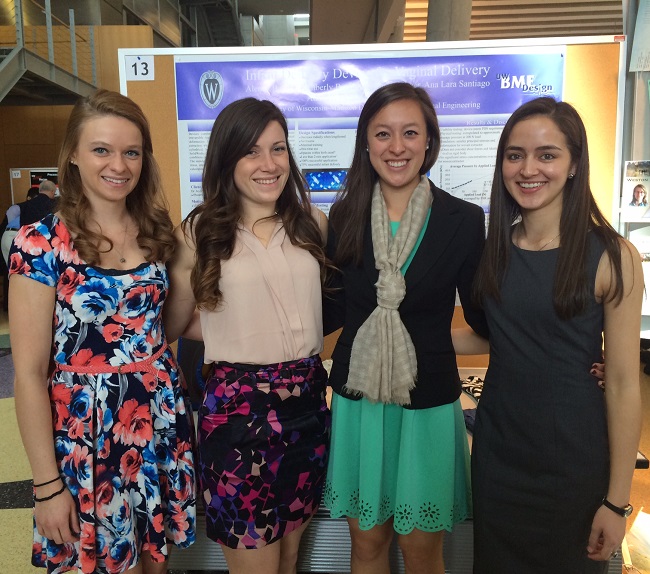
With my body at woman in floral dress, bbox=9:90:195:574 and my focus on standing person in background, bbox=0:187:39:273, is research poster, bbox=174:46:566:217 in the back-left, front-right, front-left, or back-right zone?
front-right

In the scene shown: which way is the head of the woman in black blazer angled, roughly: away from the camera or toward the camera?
toward the camera

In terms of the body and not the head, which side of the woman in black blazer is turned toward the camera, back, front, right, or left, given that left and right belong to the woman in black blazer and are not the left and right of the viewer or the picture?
front

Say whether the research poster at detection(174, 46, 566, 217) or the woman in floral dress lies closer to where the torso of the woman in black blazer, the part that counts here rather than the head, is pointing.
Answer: the woman in floral dress

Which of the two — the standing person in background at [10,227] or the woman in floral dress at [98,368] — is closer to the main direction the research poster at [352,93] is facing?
the woman in floral dress

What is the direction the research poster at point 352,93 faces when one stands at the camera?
facing the viewer

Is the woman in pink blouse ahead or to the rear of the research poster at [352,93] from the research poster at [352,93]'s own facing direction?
ahead

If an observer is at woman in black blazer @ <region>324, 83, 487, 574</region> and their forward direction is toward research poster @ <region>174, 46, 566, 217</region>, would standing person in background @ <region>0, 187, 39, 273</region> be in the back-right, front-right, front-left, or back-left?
front-left

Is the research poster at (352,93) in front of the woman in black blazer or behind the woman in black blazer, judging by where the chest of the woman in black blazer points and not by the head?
behind

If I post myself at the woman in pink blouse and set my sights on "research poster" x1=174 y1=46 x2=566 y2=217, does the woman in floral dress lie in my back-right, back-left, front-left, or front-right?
back-left

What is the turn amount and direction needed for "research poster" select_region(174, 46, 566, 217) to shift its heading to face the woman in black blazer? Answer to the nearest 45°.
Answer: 0° — it already faces them

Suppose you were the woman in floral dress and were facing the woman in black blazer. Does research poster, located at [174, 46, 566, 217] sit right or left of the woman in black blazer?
left

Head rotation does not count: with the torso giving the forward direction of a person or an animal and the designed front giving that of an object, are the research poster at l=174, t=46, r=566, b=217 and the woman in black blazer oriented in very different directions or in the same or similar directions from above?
same or similar directions

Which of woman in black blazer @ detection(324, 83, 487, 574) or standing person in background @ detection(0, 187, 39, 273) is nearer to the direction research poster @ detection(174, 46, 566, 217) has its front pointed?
the woman in black blazer

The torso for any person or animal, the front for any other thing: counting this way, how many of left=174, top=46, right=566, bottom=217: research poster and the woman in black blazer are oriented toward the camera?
2
